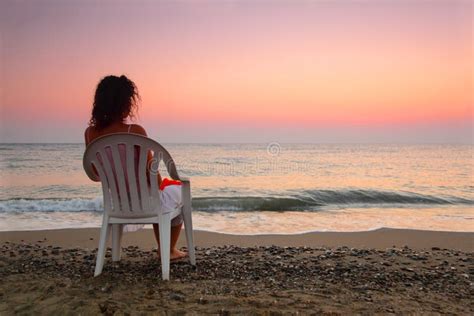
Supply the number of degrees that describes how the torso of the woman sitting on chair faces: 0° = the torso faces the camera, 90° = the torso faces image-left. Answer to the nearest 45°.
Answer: approximately 225°

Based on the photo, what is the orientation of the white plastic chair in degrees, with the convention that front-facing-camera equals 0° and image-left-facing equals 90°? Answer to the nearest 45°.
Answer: approximately 225°
